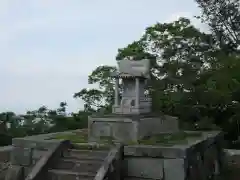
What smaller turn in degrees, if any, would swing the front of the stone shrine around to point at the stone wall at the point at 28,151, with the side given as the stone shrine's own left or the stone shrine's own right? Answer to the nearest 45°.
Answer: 0° — it already faces it

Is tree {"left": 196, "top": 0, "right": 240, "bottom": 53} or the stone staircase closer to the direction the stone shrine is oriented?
the stone staircase

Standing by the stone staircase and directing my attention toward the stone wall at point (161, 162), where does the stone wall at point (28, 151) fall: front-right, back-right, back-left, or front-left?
back-left

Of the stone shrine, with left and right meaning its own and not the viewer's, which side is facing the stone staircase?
front

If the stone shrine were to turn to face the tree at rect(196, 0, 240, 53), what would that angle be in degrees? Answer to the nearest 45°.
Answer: approximately 180°

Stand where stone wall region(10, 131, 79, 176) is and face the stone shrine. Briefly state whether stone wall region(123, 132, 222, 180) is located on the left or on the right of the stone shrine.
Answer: right

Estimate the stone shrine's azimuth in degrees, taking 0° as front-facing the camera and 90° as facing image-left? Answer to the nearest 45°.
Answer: approximately 45°

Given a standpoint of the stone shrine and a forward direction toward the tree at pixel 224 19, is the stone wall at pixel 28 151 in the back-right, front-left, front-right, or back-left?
back-left

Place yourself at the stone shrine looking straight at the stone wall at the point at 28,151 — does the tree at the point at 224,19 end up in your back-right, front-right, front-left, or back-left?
back-right

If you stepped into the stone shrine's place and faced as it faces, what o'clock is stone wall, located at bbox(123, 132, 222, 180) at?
The stone wall is roughly at 10 o'clock from the stone shrine.

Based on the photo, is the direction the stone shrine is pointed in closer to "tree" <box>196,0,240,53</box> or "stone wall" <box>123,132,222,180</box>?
the stone wall

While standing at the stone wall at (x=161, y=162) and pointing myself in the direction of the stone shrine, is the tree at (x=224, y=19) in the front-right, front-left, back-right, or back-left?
front-right
